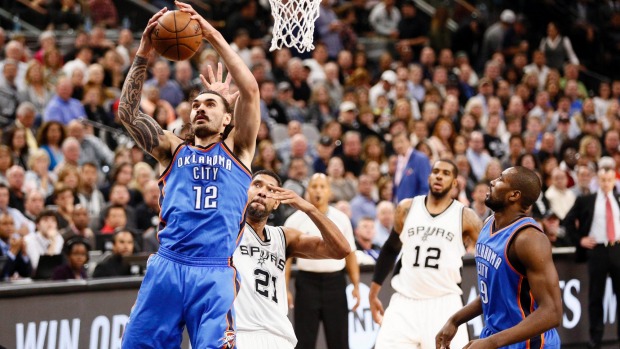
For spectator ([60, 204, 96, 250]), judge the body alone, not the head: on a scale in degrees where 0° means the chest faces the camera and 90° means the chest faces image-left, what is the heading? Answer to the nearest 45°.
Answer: approximately 0°

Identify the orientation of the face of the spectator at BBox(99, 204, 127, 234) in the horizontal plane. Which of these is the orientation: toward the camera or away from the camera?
toward the camera

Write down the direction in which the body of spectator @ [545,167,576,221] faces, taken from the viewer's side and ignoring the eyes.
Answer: toward the camera

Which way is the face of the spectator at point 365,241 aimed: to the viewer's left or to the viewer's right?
to the viewer's left

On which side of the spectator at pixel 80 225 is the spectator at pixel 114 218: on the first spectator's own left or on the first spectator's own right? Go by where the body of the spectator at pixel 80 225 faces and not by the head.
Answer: on the first spectator's own left

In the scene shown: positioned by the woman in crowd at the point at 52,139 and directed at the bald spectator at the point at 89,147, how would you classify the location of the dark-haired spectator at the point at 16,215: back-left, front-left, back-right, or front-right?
back-right

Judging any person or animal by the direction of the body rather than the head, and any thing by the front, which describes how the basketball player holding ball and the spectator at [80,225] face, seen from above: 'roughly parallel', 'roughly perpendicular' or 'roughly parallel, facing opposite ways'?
roughly parallel

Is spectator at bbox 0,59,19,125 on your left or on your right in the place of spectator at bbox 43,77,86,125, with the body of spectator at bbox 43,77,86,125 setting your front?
on your right

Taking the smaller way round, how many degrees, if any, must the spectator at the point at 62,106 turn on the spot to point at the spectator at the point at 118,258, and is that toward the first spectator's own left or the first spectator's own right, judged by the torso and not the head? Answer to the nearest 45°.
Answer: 0° — they already face them

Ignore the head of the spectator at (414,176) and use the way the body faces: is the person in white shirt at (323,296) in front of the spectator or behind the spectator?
in front

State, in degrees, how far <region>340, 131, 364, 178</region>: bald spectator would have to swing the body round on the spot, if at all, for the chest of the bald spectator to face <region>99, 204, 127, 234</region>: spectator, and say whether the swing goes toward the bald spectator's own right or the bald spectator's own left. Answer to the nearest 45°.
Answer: approximately 45° to the bald spectator's own right

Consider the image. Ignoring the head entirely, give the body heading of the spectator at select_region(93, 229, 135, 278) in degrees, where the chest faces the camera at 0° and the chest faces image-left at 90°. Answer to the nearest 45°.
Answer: approximately 315°

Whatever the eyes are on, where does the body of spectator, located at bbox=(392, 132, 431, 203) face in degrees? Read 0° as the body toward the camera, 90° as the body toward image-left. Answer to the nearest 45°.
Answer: approximately 45°

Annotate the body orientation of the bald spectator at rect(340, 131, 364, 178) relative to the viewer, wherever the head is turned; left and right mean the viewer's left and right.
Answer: facing the viewer

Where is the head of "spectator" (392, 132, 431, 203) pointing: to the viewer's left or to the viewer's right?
to the viewer's left

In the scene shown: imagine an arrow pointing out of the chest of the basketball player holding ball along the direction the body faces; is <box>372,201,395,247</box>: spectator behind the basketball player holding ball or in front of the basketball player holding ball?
behind
